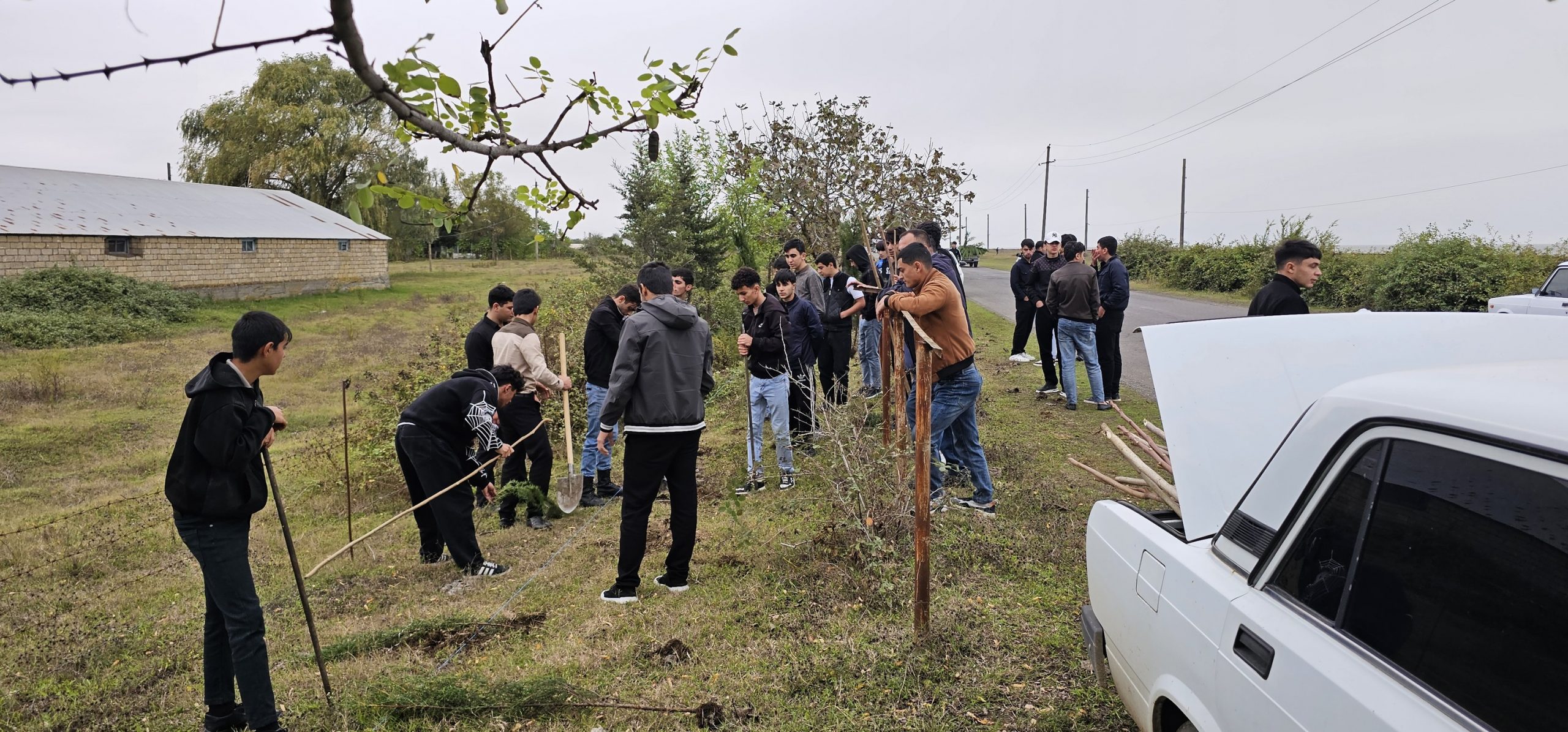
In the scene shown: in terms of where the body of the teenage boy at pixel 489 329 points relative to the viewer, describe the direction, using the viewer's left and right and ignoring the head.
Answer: facing to the right of the viewer

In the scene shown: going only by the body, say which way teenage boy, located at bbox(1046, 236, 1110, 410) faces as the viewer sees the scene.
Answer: away from the camera

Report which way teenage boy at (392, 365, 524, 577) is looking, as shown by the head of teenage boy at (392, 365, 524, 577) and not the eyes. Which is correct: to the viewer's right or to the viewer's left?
to the viewer's right

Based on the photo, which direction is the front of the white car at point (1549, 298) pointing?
to the viewer's left

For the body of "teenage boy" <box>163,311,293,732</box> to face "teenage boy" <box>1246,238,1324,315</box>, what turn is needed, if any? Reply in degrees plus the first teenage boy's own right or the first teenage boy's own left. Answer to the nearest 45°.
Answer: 0° — they already face them

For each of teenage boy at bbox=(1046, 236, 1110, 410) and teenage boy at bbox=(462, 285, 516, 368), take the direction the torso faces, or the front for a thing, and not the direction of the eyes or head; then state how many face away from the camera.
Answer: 1

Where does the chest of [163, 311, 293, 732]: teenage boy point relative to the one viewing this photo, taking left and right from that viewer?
facing to the right of the viewer

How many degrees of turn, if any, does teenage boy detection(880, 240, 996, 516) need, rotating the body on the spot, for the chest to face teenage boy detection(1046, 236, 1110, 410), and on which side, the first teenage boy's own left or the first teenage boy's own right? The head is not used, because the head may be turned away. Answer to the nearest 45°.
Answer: approximately 90° to the first teenage boy's own right

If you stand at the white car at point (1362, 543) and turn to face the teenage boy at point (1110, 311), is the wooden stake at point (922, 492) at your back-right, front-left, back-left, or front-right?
front-left

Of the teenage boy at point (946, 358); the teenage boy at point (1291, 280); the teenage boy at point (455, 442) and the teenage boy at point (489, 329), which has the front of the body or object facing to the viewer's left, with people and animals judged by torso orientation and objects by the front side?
the teenage boy at point (946, 358)

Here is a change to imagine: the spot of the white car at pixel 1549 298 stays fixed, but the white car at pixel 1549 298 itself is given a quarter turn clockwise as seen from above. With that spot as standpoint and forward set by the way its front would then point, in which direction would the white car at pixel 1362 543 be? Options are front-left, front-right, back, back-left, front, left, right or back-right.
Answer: back

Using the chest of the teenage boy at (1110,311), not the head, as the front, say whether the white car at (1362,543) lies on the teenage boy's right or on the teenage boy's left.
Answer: on the teenage boy's left

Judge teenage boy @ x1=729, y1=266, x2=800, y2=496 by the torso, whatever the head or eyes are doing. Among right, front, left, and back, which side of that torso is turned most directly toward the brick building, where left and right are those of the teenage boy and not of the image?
right

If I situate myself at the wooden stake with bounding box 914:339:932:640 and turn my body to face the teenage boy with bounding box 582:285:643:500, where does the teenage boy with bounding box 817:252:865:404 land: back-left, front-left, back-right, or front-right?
front-right
